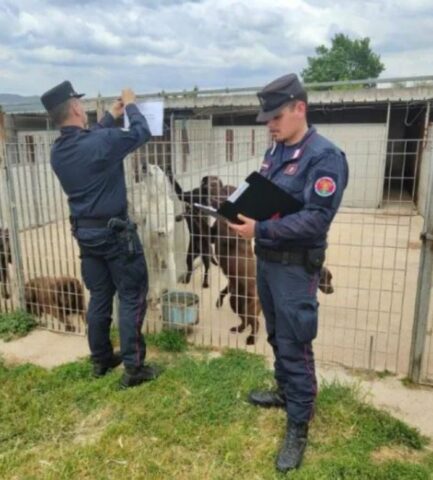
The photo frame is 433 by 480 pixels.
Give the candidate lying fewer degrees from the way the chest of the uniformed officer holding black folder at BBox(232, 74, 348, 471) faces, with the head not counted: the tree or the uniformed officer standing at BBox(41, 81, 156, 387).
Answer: the uniformed officer standing

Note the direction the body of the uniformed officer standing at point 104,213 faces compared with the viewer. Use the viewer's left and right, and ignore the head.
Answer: facing away from the viewer and to the right of the viewer

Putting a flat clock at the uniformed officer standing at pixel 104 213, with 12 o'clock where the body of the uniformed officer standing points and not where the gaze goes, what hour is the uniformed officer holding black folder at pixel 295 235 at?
The uniformed officer holding black folder is roughly at 3 o'clock from the uniformed officer standing.

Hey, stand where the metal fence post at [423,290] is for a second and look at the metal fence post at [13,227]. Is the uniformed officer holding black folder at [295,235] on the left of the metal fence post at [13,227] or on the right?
left

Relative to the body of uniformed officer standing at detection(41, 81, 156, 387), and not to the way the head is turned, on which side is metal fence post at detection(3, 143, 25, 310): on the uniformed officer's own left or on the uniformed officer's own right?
on the uniformed officer's own left

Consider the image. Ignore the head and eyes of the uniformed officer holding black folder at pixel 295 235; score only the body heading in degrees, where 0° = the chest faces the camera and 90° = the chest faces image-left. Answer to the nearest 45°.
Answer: approximately 45°

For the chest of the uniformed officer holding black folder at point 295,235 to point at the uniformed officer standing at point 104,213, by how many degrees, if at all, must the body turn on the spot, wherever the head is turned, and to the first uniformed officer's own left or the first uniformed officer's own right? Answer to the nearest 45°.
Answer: approximately 45° to the first uniformed officer's own right

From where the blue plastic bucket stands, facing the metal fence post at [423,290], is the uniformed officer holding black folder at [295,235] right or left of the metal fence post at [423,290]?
right

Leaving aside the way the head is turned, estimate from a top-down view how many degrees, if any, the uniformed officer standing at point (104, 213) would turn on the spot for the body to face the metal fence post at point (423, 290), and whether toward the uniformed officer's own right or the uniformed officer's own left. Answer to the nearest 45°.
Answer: approximately 45° to the uniformed officer's own right

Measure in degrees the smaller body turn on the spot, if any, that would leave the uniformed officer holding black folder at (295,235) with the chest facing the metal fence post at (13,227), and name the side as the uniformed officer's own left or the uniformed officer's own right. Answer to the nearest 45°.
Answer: approximately 90° to the uniformed officer's own right

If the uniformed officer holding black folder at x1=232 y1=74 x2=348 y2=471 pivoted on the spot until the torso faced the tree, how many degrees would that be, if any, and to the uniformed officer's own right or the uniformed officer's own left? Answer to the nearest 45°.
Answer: approximately 135° to the uniformed officer's own right

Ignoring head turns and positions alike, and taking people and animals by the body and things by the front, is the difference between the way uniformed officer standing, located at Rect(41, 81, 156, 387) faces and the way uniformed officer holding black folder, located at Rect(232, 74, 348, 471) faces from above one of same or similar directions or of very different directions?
very different directions

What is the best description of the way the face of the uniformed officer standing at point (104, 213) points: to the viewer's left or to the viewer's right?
to the viewer's right
